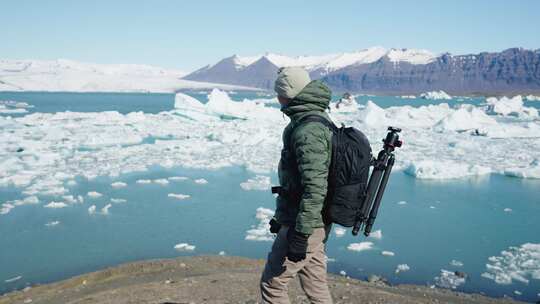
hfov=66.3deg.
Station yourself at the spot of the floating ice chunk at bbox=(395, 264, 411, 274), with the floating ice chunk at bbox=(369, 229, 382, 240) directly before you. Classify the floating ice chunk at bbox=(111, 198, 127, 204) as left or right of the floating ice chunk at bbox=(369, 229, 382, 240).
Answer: left

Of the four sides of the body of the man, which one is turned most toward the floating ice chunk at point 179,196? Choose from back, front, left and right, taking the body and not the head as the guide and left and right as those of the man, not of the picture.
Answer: right

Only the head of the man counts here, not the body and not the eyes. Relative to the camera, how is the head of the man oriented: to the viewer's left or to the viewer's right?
to the viewer's left

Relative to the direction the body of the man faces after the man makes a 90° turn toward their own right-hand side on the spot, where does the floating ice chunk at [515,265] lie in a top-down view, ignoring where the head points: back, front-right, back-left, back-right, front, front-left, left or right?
front-right

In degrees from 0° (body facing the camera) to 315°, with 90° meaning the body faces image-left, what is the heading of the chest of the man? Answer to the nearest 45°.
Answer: approximately 90°

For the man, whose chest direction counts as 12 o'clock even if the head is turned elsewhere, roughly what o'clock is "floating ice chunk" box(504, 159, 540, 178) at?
The floating ice chunk is roughly at 4 o'clock from the man.

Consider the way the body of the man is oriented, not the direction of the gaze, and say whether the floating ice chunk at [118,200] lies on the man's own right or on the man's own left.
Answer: on the man's own right

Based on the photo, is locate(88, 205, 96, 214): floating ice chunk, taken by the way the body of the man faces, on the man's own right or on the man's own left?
on the man's own right

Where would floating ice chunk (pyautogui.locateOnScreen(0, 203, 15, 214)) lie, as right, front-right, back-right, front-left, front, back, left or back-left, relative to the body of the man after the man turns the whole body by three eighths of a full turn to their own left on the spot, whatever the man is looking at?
back

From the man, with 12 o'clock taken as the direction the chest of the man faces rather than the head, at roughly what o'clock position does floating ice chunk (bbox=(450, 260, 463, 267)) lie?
The floating ice chunk is roughly at 4 o'clock from the man.

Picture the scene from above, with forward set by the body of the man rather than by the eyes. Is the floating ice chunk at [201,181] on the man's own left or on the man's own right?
on the man's own right

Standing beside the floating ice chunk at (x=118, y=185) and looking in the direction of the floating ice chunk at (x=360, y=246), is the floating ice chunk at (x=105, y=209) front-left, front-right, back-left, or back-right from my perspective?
front-right

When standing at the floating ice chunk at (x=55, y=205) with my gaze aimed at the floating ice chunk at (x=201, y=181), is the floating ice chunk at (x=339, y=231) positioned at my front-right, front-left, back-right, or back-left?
front-right

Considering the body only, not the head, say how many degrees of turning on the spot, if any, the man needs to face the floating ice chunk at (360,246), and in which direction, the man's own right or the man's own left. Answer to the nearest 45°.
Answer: approximately 90° to the man's own right

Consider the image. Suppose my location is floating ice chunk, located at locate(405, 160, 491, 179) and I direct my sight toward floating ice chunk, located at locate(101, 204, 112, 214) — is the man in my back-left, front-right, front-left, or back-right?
front-left
